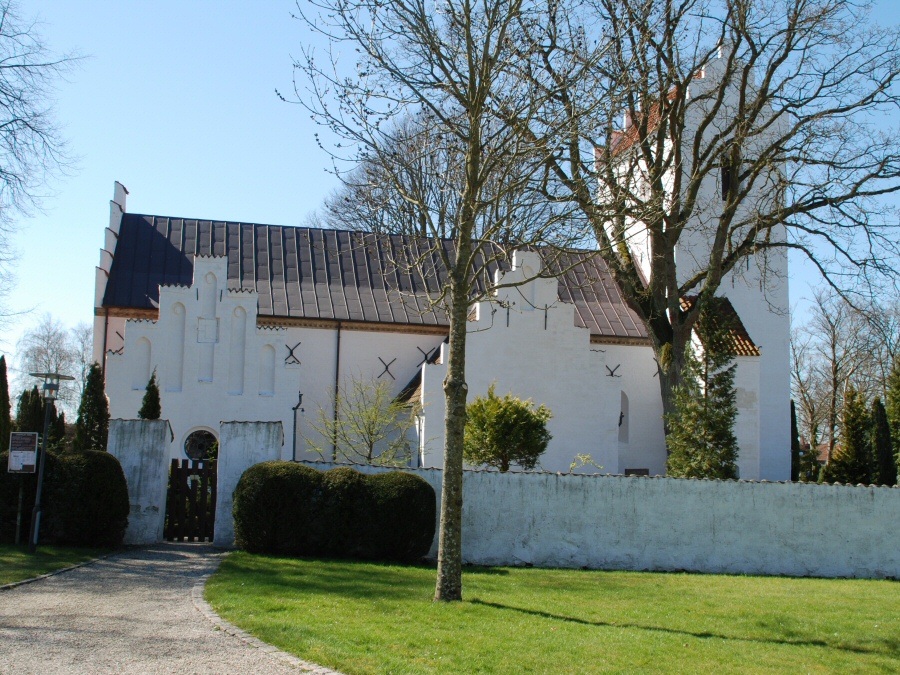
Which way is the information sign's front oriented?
toward the camera

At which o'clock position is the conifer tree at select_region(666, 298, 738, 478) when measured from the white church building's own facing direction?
The conifer tree is roughly at 10 o'clock from the white church building.

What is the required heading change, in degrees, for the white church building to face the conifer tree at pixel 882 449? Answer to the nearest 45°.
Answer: approximately 90° to its left

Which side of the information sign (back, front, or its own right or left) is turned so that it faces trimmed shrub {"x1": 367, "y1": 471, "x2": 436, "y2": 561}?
left

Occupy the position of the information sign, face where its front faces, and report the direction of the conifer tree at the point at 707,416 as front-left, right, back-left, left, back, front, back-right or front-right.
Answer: left

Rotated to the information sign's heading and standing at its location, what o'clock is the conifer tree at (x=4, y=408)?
The conifer tree is roughly at 6 o'clock from the information sign.

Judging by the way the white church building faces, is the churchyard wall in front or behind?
in front

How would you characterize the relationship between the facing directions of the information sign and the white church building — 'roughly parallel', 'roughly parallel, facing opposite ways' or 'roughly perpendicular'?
roughly parallel

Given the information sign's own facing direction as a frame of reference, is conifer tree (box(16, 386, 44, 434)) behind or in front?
behind

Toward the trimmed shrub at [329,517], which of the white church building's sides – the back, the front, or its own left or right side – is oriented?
front

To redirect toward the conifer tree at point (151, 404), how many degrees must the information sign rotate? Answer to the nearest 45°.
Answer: approximately 180°

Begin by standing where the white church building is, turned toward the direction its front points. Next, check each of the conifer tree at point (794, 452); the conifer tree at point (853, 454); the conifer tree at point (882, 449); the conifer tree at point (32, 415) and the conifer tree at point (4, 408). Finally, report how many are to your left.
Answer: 3

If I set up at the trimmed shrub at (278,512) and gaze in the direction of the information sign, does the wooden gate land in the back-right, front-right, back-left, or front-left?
front-right

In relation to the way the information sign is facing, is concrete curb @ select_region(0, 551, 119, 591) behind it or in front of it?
in front

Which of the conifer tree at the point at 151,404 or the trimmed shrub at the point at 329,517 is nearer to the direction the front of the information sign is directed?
the trimmed shrub
